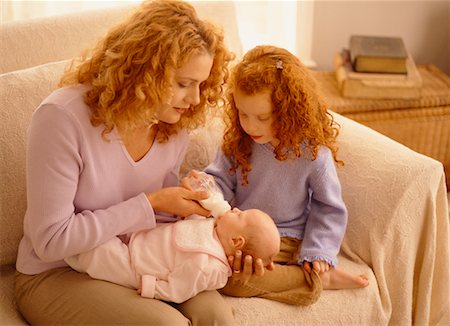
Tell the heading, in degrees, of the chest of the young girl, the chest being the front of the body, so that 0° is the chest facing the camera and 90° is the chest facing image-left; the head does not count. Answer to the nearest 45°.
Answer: approximately 45°

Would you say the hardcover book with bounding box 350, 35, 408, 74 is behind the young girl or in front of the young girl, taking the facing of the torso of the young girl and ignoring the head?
behind

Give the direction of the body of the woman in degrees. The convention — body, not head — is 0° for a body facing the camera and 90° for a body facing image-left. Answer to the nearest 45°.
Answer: approximately 315°

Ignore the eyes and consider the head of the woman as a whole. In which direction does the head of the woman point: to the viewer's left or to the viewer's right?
to the viewer's right

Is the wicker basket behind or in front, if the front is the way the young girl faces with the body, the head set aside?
behind
